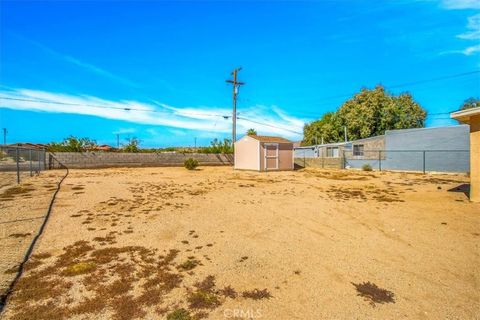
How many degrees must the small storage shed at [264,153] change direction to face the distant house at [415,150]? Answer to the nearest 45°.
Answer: approximately 45° to its left

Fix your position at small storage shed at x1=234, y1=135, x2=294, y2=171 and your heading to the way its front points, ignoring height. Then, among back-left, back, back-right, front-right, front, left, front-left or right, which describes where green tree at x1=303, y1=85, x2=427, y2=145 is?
left

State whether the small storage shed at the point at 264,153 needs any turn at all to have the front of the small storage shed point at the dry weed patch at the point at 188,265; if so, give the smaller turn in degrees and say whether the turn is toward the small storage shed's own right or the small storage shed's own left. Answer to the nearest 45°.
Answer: approximately 45° to the small storage shed's own right

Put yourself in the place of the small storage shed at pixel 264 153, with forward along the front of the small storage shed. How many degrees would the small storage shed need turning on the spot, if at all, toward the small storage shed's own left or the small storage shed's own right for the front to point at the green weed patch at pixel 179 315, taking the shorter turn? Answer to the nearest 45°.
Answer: approximately 45° to the small storage shed's own right

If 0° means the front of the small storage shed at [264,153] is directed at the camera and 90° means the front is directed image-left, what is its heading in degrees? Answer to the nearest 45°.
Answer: approximately 315°

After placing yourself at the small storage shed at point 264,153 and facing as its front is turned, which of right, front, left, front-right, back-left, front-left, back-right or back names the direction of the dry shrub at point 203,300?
front-right

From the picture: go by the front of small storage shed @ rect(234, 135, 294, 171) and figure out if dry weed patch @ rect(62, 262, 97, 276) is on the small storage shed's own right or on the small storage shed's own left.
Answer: on the small storage shed's own right

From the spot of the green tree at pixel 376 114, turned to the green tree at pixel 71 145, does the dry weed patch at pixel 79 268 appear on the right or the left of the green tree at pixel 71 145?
left

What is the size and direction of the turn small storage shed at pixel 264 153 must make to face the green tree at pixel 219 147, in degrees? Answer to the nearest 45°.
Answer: approximately 180°
